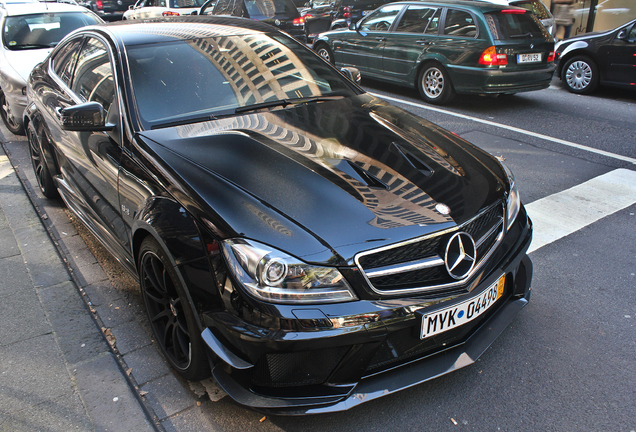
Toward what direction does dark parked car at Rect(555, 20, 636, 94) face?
to the viewer's left

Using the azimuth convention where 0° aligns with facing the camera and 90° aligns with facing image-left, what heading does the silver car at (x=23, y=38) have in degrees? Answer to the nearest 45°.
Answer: approximately 315°

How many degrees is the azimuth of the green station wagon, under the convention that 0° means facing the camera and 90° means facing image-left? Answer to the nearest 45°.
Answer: approximately 135°

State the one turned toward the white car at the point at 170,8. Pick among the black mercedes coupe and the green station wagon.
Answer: the green station wagon

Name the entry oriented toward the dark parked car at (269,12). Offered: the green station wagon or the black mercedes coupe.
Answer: the green station wagon

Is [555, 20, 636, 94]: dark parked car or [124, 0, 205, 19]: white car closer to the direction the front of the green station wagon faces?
the white car

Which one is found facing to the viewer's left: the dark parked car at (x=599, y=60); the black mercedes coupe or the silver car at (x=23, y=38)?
the dark parked car

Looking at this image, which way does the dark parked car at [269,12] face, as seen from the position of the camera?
facing away from the viewer and to the left of the viewer

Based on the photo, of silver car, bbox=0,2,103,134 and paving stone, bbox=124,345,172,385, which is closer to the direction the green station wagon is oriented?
the silver car

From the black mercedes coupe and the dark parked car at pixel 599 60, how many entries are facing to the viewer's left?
1

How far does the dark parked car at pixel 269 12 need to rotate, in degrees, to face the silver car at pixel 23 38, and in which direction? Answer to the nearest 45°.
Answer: approximately 90° to its left
